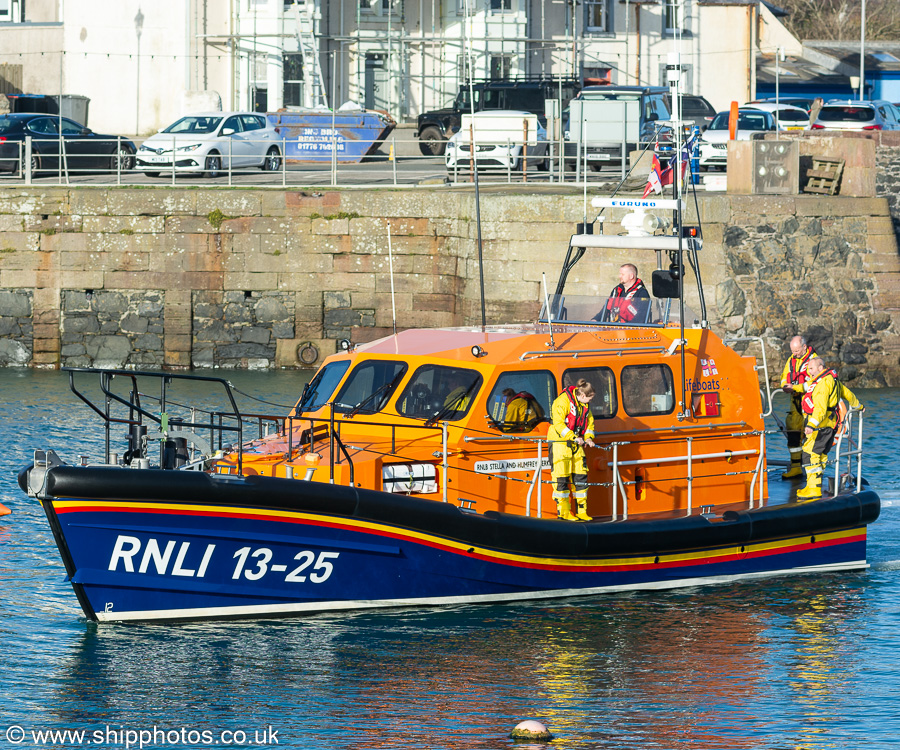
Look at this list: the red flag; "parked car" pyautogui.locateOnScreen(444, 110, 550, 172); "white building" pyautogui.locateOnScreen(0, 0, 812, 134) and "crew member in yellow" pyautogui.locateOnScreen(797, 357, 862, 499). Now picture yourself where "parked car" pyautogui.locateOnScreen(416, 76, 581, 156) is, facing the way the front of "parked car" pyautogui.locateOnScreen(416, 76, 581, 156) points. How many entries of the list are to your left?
3

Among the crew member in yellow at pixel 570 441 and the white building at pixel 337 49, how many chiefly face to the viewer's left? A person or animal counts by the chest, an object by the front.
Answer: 0

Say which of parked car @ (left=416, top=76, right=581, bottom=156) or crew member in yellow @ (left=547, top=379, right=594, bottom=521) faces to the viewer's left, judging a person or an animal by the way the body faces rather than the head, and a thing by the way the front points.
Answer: the parked car

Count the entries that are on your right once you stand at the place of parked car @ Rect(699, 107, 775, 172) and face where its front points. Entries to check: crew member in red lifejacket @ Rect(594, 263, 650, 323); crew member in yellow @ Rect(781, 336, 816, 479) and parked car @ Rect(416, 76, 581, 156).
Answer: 1

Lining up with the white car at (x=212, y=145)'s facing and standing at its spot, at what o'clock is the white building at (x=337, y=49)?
The white building is roughly at 5 o'clock from the white car.

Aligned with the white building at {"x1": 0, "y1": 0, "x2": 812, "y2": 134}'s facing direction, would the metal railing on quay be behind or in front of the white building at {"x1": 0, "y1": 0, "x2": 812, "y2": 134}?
in front

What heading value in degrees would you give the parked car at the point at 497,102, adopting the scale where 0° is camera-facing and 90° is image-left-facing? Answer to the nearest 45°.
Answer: approximately 90°

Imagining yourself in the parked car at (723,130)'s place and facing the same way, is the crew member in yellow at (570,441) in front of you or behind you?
in front

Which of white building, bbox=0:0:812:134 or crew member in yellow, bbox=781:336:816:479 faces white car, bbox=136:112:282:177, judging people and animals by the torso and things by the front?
the white building

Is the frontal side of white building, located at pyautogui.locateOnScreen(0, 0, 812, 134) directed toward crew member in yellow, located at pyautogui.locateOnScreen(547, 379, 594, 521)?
yes

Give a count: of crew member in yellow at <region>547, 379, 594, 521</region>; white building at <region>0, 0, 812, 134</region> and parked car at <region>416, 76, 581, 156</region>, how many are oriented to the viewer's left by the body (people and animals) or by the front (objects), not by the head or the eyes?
1

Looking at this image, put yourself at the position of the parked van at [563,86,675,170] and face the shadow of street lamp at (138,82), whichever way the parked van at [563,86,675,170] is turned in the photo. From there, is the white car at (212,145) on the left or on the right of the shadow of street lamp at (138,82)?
left

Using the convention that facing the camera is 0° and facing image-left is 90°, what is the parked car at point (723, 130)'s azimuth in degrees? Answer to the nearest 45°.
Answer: approximately 45°

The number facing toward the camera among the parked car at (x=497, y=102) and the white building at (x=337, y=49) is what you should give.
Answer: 1
